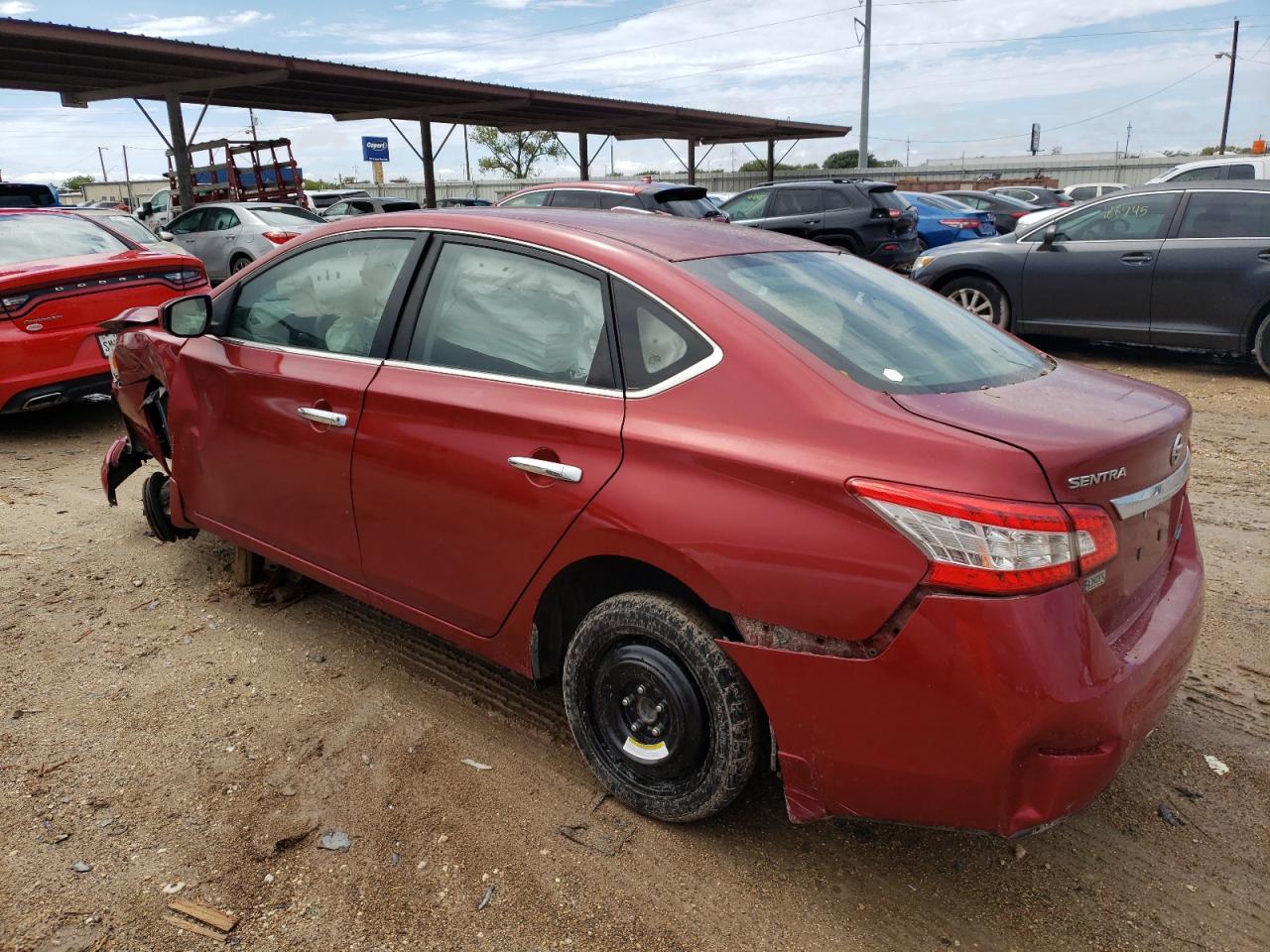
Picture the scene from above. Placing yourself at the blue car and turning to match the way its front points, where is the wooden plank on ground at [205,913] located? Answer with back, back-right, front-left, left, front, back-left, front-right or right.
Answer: back-left

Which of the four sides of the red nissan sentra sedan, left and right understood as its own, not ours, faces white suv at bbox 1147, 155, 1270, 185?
right

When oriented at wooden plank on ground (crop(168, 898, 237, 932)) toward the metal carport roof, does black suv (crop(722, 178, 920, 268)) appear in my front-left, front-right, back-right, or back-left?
front-right

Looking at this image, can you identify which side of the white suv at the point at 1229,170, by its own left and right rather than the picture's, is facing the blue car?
front

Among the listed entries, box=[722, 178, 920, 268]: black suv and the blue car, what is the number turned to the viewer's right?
0

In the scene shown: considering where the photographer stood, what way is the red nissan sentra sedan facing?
facing away from the viewer and to the left of the viewer

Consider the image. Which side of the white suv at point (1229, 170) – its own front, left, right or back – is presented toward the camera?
left

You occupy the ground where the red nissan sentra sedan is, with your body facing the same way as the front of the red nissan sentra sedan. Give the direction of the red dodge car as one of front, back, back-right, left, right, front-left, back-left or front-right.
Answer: front

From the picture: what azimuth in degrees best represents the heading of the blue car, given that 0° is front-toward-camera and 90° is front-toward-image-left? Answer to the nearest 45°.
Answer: approximately 135°

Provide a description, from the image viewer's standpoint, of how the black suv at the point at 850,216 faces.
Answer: facing away from the viewer and to the left of the viewer

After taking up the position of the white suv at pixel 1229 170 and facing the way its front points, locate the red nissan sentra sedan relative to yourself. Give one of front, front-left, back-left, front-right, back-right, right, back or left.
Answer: left

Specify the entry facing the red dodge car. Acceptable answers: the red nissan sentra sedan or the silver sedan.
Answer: the red nissan sentra sedan

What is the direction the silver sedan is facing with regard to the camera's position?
facing away from the viewer and to the left of the viewer

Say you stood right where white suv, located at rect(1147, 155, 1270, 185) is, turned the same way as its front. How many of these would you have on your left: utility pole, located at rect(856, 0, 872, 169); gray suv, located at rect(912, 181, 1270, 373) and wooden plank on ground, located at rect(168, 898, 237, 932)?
2

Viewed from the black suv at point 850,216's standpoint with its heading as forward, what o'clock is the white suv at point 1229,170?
The white suv is roughly at 4 o'clock from the black suv.

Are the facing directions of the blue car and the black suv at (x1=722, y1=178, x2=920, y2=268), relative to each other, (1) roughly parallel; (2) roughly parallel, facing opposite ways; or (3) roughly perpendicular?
roughly parallel
